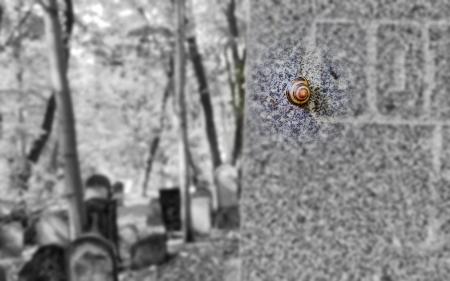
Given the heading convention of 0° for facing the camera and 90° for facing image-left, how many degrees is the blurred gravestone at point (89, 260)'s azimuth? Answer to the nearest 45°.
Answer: approximately 0°

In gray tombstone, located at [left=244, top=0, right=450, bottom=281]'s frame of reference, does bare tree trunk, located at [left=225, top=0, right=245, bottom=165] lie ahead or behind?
behind

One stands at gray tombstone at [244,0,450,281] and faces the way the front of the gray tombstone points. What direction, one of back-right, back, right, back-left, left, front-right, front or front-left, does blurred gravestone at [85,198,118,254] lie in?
back-right

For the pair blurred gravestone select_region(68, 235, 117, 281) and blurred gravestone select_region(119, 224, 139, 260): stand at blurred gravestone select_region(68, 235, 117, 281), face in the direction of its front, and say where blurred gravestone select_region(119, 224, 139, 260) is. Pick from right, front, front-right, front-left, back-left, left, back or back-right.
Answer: back

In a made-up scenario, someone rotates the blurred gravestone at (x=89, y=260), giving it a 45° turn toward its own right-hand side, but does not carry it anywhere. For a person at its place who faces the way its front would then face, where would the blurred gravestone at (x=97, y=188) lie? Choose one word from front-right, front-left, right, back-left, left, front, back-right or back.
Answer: back-right

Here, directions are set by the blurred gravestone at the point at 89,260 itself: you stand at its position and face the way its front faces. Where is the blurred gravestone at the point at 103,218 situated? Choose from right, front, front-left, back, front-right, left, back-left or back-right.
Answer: back

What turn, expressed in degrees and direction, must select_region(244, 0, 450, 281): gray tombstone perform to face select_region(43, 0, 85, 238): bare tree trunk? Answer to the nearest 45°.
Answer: approximately 135° to its right

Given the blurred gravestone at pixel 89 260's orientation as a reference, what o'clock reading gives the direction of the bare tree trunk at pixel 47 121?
The bare tree trunk is roughly at 6 o'clock from the blurred gravestone.

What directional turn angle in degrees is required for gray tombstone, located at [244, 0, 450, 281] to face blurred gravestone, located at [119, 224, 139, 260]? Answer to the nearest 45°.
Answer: approximately 135° to its right

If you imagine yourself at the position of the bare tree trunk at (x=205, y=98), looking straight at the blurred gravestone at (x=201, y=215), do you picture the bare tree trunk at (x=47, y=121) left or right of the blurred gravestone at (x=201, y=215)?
right

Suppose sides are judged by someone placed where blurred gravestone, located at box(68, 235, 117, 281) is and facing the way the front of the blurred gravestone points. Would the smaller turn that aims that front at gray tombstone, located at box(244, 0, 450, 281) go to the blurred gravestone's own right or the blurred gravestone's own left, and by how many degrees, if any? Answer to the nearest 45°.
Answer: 0° — it already faces it

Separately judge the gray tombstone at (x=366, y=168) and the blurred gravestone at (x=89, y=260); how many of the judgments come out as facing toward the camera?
2

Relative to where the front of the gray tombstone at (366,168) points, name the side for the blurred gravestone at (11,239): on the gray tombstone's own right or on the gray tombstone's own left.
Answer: on the gray tombstone's own right
